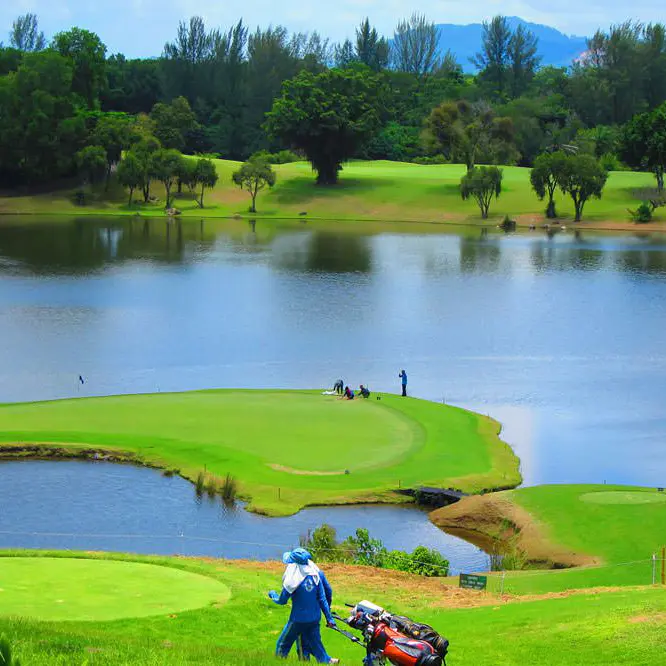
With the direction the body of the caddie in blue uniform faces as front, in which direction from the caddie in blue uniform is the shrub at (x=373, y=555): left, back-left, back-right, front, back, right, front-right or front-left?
front-right

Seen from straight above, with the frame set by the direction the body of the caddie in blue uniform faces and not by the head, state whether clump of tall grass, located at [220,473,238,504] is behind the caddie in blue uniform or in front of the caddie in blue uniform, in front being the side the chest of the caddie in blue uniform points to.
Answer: in front

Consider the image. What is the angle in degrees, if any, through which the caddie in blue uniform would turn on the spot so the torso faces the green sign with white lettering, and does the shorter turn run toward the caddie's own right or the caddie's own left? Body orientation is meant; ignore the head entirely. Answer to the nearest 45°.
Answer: approximately 45° to the caddie's own right

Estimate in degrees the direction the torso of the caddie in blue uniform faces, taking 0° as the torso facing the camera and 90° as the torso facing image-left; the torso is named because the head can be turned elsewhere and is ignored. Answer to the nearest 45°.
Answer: approximately 135°
